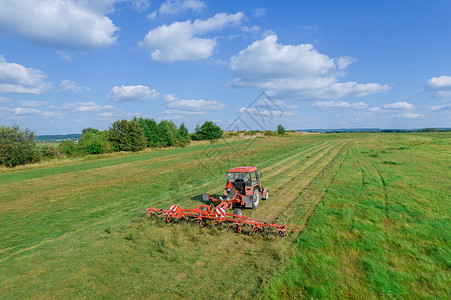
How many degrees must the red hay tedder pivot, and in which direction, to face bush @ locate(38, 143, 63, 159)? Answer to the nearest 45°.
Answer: approximately 90° to its left

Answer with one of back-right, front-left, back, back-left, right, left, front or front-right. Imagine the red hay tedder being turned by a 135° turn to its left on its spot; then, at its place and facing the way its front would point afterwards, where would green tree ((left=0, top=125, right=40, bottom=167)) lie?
front-right

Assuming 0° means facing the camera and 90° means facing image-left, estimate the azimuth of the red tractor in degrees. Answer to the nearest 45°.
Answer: approximately 225°

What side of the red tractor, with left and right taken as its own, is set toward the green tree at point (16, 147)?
left

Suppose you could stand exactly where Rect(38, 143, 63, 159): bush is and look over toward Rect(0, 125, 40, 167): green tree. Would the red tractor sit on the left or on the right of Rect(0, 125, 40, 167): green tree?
left

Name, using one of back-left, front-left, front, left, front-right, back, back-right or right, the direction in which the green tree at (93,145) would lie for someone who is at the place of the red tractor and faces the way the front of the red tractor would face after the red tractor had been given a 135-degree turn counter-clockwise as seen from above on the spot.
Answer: front-right

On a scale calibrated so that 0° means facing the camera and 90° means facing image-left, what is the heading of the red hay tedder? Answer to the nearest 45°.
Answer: approximately 225°

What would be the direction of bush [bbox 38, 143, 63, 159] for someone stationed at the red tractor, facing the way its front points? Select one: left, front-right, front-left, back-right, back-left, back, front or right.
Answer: left

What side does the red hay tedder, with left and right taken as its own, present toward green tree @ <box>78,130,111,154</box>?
left
